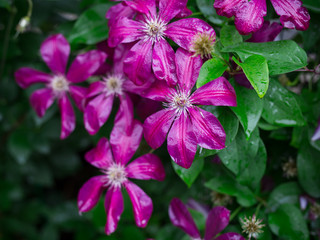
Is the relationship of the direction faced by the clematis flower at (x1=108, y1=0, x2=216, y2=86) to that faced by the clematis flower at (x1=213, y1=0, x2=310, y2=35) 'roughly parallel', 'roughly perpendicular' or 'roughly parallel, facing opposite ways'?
roughly parallel

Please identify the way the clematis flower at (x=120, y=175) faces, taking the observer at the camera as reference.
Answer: facing the viewer

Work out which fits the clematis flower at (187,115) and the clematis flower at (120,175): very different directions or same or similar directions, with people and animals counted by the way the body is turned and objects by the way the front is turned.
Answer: same or similar directions

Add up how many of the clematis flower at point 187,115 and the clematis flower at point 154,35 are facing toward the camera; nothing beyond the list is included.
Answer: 2

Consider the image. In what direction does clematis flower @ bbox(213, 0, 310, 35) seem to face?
toward the camera

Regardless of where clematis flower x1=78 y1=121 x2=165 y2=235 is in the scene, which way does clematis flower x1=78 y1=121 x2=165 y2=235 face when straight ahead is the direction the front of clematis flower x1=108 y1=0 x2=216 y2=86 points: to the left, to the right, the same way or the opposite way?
the same way

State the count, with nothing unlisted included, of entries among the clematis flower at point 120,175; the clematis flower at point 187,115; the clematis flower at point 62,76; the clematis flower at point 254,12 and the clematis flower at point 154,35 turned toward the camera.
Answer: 5

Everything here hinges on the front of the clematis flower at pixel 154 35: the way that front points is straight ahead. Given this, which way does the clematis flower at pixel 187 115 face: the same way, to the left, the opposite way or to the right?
the same way

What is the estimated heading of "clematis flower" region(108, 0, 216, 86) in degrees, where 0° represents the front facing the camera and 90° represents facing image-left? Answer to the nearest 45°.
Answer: approximately 0°

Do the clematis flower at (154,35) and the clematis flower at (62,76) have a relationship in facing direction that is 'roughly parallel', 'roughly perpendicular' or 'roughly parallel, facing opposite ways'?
roughly parallel

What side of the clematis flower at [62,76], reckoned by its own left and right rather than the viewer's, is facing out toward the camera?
front
